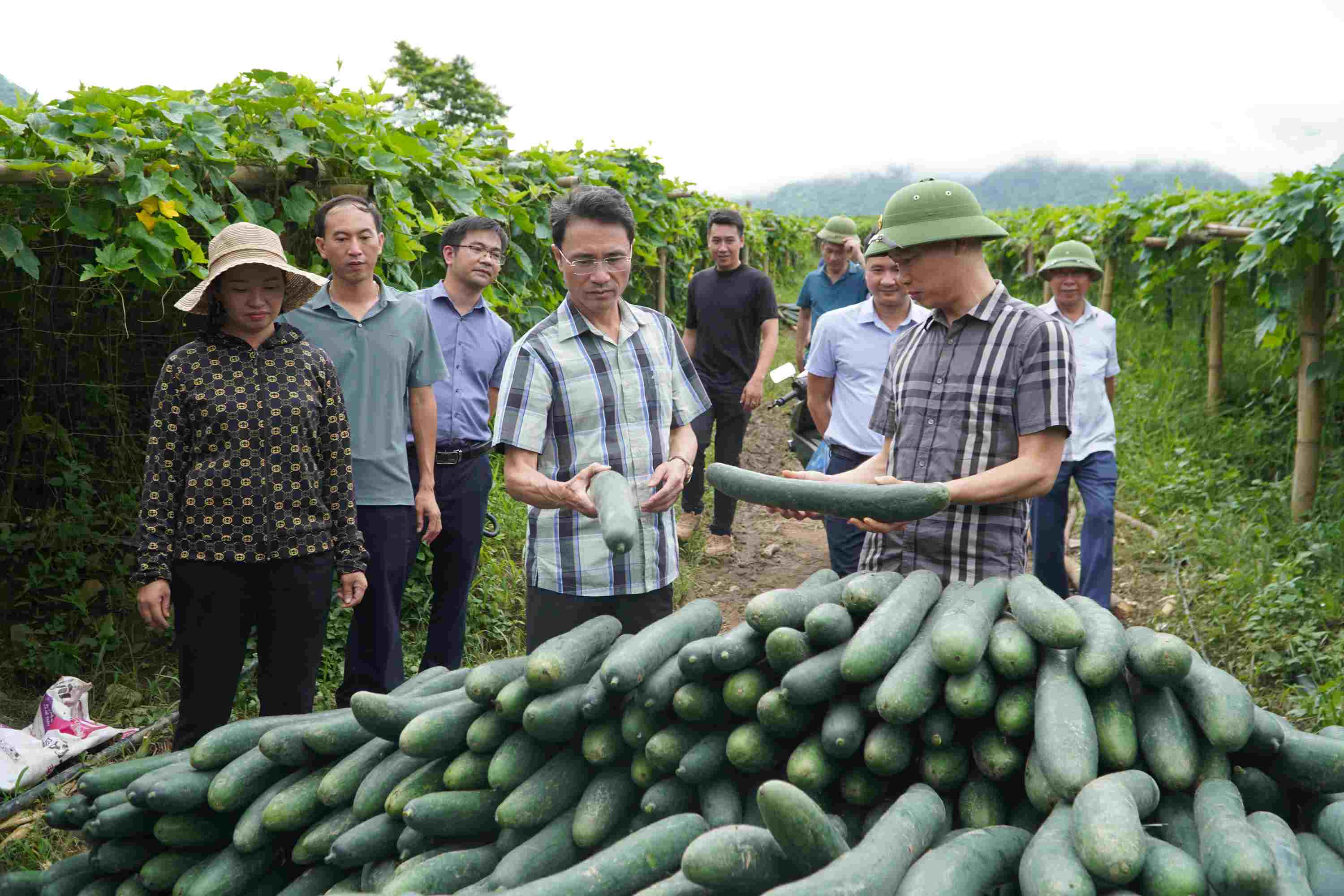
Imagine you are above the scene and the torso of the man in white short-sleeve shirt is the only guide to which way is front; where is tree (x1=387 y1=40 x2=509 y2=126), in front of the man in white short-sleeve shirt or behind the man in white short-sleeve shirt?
behind

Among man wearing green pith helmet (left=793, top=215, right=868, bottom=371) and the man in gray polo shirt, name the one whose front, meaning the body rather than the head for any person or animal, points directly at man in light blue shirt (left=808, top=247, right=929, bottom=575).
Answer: the man wearing green pith helmet

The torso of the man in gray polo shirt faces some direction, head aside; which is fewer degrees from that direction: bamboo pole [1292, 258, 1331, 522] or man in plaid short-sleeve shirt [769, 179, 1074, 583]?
the man in plaid short-sleeve shirt

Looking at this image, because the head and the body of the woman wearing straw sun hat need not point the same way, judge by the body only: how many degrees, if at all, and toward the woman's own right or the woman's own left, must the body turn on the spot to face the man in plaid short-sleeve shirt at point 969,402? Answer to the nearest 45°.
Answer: approximately 45° to the woman's own left

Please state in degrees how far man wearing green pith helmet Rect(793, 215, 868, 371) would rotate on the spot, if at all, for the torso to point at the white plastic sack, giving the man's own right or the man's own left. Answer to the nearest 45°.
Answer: approximately 45° to the man's own right

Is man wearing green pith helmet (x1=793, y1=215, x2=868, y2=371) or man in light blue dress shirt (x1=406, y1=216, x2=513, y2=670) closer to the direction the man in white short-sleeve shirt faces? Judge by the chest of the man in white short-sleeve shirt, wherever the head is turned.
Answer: the man in light blue dress shirt

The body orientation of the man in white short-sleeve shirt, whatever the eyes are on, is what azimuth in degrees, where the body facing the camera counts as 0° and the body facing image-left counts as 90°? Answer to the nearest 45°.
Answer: approximately 0°

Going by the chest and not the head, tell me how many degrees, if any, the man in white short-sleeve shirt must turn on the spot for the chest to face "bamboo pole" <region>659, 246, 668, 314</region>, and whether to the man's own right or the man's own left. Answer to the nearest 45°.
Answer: approximately 135° to the man's own right

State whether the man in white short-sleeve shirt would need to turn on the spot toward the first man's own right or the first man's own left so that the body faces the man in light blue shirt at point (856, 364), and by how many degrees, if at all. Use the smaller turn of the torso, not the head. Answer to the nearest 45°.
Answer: approximately 45° to the first man's own right

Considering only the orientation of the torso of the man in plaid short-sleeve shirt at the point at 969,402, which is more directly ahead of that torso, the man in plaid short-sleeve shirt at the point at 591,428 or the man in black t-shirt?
the man in plaid short-sleeve shirt

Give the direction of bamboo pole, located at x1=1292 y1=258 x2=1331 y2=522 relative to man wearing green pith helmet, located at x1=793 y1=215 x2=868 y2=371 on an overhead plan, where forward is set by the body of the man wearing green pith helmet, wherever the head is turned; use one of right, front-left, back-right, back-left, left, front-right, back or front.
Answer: left

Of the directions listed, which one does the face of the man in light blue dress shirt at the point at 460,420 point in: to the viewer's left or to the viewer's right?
to the viewer's right
